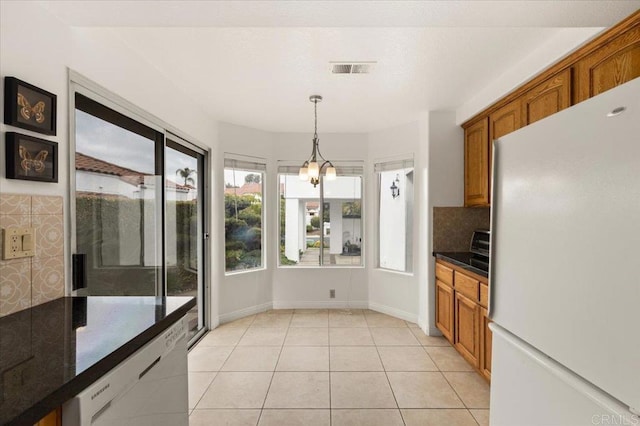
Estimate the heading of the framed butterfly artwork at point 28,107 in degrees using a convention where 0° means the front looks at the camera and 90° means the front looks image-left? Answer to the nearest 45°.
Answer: approximately 315°

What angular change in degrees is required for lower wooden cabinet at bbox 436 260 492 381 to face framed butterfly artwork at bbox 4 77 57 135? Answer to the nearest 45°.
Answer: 0° — it already faces it

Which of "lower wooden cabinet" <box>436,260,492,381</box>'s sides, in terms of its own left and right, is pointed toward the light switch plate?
front

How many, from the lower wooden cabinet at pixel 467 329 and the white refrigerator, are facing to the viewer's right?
0

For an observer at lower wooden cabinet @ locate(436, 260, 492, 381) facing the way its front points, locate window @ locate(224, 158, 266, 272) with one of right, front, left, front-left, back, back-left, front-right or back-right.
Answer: front-right

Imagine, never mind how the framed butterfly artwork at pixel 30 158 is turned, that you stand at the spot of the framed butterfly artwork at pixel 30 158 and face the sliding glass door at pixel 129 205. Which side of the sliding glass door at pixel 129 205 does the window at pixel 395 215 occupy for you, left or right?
right

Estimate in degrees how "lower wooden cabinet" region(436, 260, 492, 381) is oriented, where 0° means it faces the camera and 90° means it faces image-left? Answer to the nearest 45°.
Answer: approximately 45°

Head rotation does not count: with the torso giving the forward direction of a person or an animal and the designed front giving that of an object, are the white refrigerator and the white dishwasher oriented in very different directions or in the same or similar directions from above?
very different directions

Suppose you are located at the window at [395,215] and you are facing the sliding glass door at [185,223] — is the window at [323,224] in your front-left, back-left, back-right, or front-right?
front-right

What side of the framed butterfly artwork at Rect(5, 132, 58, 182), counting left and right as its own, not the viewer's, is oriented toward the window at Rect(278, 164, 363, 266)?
left

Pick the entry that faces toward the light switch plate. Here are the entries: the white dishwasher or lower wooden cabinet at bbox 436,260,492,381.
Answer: the lower wooden cabinet

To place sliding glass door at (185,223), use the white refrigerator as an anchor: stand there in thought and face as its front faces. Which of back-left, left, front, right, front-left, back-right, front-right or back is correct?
front-right

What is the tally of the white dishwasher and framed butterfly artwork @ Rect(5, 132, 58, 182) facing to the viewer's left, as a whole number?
0

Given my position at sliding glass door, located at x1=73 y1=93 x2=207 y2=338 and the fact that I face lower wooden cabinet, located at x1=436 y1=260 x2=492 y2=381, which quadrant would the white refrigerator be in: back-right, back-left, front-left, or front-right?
front-right

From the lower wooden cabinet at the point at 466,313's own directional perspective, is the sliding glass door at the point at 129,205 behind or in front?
in front

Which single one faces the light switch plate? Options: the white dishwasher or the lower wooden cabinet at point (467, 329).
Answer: the lower wooden cabinet
